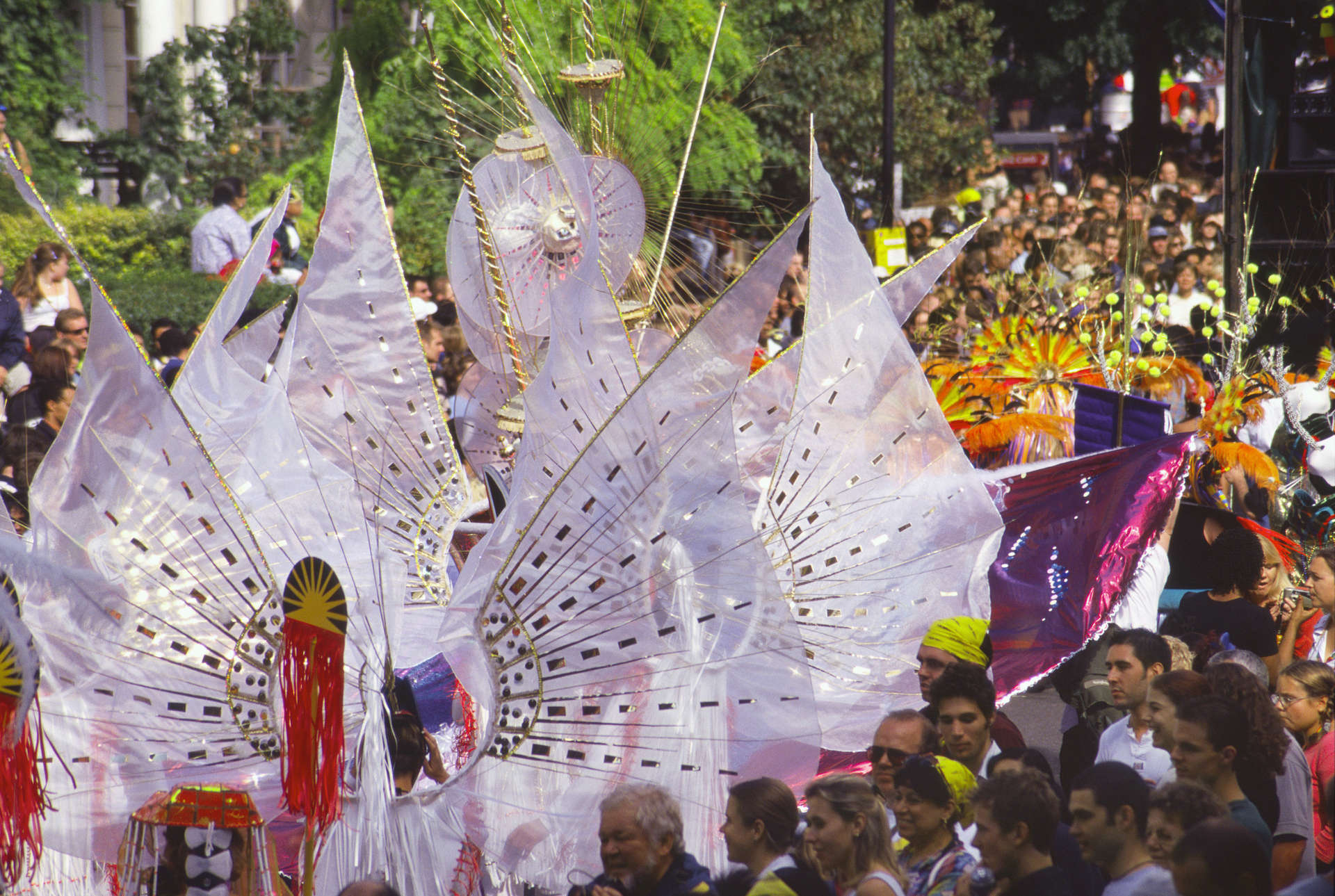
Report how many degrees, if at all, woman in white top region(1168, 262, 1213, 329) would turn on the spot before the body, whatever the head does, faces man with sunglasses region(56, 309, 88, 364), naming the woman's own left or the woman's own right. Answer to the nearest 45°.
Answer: approximately 45° to the woman's own right

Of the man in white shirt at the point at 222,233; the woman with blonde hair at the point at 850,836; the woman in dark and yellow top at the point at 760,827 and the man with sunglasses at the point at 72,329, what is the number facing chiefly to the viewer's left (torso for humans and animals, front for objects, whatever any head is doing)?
2

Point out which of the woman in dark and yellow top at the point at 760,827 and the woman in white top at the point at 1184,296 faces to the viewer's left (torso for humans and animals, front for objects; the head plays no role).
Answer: the woman in dark and yellow top at the point at 760,827

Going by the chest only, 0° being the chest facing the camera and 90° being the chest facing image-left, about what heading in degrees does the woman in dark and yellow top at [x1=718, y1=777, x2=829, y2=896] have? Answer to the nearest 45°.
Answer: approximately 90°

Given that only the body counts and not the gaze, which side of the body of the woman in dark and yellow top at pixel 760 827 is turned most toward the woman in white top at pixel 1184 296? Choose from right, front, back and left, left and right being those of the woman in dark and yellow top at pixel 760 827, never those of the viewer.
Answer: right

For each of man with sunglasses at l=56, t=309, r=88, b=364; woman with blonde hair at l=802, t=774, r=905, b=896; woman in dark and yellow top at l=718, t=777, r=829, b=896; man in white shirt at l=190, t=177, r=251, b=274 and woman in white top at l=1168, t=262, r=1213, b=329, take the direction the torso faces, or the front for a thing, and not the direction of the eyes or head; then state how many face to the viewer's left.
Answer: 2

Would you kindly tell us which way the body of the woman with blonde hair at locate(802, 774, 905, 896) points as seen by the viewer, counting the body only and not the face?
to the viewer's left

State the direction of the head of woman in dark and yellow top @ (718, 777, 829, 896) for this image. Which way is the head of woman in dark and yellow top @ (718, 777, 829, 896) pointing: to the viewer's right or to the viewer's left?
to the viewer's left

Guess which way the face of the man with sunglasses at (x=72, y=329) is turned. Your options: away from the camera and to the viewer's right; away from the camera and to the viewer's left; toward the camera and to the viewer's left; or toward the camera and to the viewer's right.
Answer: toward the camera and to the viewer's right

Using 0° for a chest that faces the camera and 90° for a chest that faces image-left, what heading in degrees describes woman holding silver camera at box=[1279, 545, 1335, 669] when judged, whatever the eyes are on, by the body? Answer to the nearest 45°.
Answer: approximately 45°

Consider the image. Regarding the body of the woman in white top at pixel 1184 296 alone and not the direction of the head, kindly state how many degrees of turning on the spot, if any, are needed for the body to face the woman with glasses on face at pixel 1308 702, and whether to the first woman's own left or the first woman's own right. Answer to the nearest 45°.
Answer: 0° — they already face them
